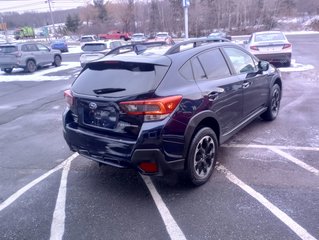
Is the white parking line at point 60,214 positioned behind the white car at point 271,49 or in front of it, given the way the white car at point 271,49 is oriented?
behind

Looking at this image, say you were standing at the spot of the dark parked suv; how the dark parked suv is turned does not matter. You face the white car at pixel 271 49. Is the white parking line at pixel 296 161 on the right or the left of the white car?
right

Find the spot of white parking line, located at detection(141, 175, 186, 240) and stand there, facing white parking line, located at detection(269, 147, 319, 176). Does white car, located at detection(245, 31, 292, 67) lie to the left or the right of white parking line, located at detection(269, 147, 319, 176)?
left

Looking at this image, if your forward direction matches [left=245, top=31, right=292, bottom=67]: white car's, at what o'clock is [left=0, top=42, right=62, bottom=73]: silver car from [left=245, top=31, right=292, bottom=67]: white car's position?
The silver car is roughly at 9 o'clock from the white car.

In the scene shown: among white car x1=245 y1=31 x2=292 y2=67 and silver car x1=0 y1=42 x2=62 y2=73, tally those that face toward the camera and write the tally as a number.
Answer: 0

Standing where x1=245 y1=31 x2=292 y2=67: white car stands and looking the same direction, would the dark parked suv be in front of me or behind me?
behind

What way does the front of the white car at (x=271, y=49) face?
away from the camera

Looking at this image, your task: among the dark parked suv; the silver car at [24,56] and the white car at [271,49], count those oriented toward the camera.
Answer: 0

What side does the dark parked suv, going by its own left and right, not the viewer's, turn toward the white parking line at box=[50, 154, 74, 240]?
back

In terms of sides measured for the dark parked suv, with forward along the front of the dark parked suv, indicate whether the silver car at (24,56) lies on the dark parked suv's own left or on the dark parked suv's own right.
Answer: on the dark parked suv's own left

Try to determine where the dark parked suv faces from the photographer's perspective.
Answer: facing away from the viewer and to the right of the viewer
